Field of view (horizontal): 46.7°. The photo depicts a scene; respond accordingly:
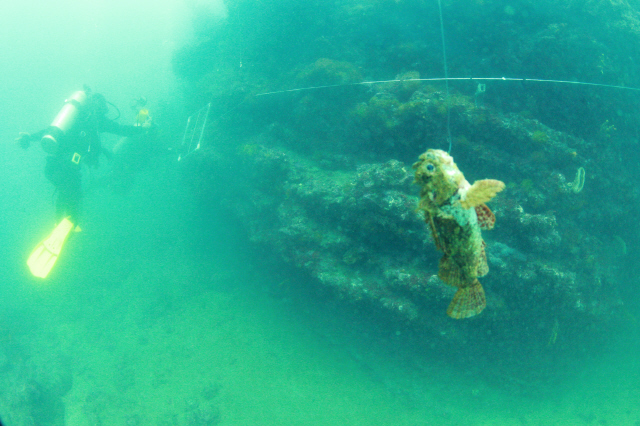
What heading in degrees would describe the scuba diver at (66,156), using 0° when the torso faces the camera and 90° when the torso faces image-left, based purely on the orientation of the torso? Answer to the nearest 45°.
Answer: approximately 225°

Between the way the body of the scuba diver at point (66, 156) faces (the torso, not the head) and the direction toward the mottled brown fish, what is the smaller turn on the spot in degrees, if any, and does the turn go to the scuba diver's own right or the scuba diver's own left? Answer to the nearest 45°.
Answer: approximately 135° to the scuba diver's own right
